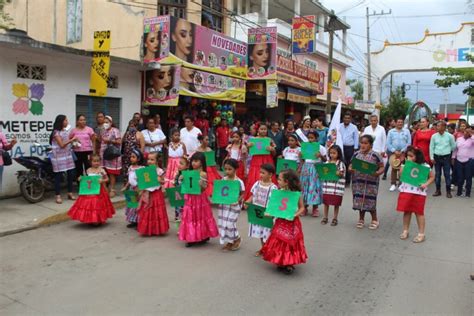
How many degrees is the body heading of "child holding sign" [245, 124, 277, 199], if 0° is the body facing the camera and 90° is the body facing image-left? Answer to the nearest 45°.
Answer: approximately 0°

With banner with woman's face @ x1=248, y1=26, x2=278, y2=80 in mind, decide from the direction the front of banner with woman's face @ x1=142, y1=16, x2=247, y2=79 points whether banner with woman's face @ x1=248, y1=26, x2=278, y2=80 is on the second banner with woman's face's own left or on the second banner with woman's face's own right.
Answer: on the second banner with woman's face's own left

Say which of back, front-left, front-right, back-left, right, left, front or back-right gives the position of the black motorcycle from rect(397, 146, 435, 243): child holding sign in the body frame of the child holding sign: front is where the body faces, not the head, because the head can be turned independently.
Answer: front-right

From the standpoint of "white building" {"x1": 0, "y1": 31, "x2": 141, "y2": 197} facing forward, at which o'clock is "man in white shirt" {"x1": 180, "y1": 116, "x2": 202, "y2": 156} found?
The man in white shirt is roughly at 11 o'clock from the white building.

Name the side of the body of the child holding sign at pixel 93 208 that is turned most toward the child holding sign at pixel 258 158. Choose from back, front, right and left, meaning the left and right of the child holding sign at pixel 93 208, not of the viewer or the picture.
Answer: left

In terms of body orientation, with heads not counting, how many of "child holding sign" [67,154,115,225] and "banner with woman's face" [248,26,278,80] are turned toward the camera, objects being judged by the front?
2

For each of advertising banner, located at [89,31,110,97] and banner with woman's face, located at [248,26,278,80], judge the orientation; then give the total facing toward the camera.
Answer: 2

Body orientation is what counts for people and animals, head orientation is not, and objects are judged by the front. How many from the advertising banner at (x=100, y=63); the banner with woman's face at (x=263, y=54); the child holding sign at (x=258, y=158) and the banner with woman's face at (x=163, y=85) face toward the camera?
4

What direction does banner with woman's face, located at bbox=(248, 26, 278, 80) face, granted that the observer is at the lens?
facing the viewer

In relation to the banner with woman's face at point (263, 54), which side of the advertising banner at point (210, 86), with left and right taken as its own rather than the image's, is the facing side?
left

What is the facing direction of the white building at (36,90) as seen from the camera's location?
facing the viewer and to the right of the viewer

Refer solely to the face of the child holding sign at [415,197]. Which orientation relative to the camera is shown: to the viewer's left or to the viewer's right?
to the viewer's left

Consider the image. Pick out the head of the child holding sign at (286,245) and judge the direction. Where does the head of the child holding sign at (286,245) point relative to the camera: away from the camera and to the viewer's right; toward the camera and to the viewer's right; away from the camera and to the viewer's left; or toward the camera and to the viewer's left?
toward the camera and to the viewer's left

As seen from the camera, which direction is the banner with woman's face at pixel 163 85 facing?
toward the camera

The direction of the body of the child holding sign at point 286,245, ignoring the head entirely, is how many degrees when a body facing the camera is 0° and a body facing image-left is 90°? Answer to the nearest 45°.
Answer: approximately 45°

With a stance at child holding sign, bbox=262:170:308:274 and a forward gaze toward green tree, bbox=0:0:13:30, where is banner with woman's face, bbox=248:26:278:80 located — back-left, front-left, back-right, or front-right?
front-right
